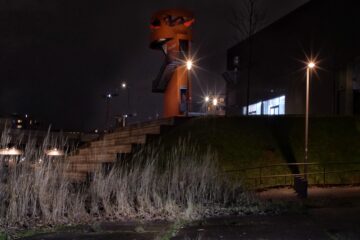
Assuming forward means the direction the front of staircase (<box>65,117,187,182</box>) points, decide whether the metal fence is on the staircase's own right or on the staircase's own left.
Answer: on the staircase's own left

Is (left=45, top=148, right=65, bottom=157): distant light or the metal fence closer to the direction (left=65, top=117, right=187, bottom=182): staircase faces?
the distant light

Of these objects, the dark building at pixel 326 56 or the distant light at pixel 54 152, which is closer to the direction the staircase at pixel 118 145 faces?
the distant light

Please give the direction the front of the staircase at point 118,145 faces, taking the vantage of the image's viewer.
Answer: facing the viewer and to the left of the viewer

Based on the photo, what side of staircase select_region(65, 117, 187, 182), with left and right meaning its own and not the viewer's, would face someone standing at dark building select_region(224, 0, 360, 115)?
back

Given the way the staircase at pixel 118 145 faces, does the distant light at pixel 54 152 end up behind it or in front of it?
in front
